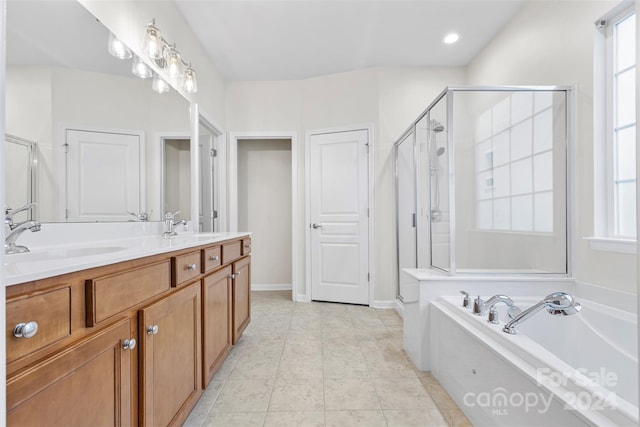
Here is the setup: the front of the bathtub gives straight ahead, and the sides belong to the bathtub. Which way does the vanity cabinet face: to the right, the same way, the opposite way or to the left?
the opposite way

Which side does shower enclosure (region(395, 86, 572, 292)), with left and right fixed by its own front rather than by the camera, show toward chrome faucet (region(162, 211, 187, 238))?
front

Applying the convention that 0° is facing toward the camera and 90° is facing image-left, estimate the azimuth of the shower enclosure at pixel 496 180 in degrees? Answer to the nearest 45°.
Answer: approximately 45°

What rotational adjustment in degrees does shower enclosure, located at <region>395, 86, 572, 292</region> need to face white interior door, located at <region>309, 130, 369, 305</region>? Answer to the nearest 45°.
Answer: approximately 90° to its right

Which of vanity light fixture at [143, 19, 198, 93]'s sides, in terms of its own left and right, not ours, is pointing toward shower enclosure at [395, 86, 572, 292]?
front

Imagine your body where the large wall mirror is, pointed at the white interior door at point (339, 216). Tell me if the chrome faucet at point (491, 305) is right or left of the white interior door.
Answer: right

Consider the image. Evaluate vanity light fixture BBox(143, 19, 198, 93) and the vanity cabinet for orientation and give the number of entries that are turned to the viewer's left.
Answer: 0

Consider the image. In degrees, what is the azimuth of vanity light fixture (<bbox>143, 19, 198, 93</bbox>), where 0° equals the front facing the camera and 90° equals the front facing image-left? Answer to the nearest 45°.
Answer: approximately 315°

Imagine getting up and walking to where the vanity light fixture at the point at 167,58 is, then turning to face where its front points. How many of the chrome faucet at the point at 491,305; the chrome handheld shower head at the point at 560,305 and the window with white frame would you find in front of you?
3
